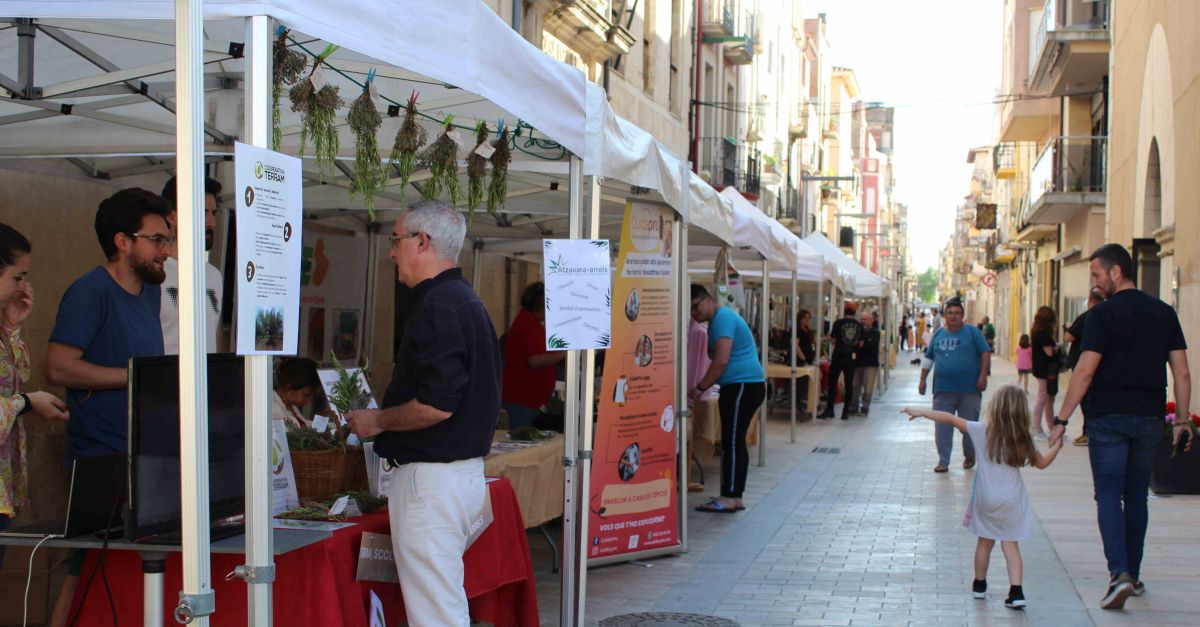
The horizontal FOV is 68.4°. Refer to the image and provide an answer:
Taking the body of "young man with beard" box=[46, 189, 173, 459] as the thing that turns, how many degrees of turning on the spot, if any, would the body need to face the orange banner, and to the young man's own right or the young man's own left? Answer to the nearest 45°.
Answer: approximately 90° to the young man's own left

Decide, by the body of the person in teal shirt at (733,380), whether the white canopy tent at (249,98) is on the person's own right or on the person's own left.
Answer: on the person's own left

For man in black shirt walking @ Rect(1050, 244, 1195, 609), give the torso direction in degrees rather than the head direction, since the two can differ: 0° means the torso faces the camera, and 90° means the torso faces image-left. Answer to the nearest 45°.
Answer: approximately 180°

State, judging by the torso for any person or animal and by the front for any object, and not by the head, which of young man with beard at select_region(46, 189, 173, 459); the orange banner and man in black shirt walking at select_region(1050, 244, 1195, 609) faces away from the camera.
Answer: the man in black shirt walking

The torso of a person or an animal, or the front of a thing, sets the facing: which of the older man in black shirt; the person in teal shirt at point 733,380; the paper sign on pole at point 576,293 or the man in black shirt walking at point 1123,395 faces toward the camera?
the paper sign on pole

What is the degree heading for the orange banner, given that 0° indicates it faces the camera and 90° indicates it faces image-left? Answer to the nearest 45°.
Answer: approximately 315°

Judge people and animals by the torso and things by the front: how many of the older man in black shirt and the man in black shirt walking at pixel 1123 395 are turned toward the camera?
0

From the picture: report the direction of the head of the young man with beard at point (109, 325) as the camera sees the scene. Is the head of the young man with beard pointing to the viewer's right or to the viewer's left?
to the viewer's right

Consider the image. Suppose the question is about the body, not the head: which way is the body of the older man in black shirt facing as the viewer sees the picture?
to the viewer's left
